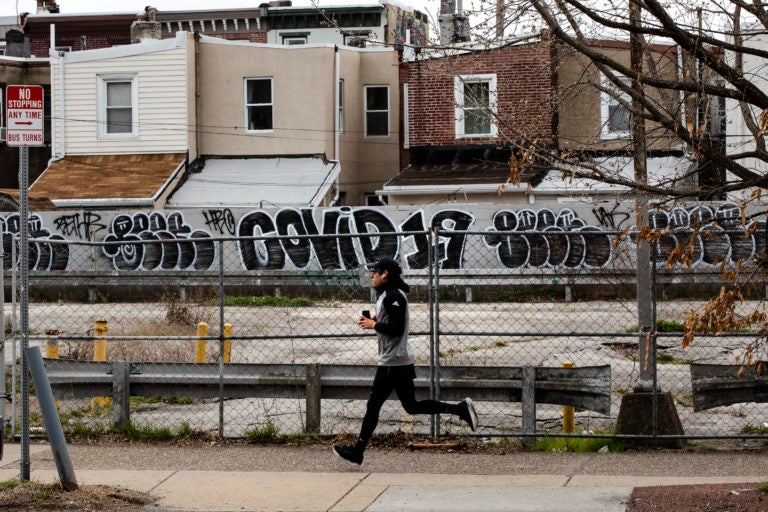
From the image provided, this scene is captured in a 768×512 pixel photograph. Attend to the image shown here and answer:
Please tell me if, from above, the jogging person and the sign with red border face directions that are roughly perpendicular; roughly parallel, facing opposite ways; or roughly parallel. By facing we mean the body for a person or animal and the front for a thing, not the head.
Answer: roughly perpendicular

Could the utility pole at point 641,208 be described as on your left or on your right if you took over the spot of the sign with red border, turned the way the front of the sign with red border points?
on your left

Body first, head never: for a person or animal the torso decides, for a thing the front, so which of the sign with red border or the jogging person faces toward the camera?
the sign with red border

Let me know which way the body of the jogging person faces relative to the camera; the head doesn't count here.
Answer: to the viewer's left

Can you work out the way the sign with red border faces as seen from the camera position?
facing the viewer

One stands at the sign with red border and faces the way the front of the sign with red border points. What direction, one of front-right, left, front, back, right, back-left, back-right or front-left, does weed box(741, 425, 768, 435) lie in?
left

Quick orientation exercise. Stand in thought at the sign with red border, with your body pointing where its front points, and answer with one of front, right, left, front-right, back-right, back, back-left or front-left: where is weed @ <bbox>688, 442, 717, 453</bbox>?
left

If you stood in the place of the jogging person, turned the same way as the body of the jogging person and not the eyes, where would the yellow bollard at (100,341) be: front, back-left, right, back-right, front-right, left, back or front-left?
front-right

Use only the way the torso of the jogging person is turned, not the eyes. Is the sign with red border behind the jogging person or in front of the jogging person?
in front

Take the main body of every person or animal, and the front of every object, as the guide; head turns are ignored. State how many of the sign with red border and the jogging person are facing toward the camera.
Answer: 1

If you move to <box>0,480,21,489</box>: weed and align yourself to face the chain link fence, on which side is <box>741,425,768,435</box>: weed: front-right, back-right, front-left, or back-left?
front-right
